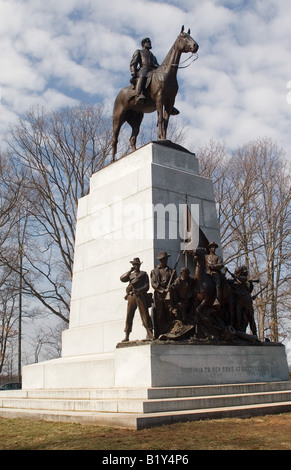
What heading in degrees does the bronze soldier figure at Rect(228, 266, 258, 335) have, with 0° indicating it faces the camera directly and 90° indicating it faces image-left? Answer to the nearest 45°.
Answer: approximately 315°

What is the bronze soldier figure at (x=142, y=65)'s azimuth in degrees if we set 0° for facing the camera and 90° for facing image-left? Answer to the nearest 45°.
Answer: approximately 315°

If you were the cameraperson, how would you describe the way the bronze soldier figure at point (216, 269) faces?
facing the viewer and to the right of the viewer

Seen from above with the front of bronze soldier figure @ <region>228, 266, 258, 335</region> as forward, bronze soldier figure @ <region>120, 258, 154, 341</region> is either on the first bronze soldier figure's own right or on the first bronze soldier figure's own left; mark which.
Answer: on the first bronze soldier figure's own right

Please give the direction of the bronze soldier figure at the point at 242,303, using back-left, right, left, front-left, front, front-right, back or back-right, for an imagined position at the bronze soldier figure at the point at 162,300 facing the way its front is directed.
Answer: left

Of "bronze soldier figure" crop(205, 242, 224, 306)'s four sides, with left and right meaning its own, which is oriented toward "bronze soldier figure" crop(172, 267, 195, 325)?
right
